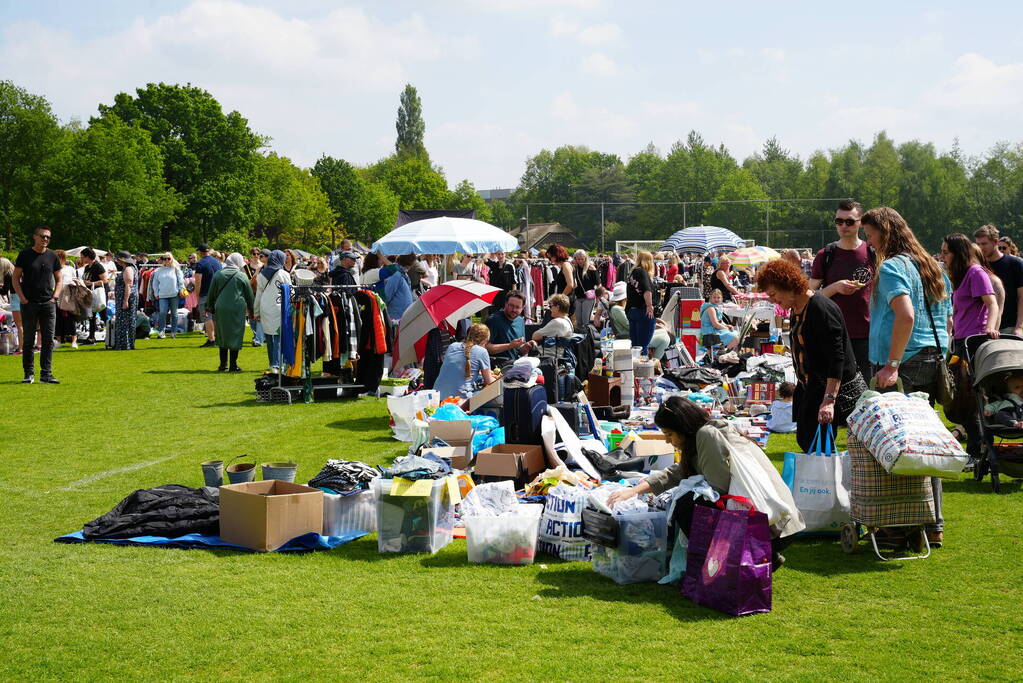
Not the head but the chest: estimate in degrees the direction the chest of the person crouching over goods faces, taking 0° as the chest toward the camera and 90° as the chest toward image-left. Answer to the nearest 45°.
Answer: approximately 90°

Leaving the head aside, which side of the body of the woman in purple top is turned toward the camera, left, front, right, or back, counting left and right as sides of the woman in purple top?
left

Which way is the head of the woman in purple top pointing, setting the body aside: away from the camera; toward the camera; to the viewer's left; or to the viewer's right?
to the viewer's left

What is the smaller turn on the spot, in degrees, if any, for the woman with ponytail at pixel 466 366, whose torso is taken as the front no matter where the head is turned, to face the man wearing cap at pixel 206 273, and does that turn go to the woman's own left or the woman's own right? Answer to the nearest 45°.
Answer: approximately 90° to the woman's own left

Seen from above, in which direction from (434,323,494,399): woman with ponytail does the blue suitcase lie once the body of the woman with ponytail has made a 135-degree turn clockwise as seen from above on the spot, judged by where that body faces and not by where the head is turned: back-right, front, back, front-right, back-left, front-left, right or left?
front

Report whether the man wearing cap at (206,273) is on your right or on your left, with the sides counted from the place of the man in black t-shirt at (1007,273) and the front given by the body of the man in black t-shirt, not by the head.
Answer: on your right

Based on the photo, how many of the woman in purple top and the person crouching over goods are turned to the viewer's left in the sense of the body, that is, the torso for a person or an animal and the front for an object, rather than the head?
2

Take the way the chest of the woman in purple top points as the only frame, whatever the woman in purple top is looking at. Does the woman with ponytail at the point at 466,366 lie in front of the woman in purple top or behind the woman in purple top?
in front

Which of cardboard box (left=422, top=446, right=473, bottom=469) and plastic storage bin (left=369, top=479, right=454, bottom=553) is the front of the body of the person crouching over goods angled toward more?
the plastic storage bin

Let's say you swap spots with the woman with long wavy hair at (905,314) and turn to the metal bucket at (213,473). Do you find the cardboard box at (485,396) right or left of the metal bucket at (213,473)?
right

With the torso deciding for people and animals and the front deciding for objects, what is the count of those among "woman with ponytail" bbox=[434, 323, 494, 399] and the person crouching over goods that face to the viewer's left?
1

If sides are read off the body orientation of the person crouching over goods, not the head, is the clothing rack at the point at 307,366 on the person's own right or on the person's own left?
on the person's own right

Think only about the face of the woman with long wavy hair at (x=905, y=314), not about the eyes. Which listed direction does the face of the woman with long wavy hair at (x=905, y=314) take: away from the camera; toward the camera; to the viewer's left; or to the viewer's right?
to the viewer's left

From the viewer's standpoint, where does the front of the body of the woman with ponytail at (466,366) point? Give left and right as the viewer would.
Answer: facing away from the viewer and to the right of the viewer

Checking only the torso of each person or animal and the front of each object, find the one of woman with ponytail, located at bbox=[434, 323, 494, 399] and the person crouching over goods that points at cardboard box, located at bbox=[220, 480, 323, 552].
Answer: the person crouching over goods

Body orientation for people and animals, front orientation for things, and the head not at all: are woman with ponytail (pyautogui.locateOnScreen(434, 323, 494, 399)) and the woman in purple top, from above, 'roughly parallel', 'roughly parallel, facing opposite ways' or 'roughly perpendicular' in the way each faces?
roughly perpendicular
